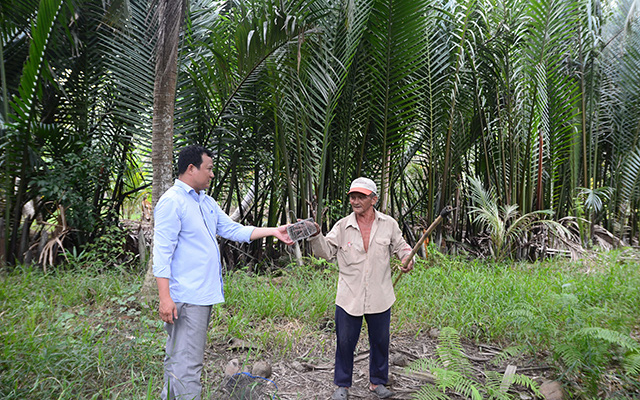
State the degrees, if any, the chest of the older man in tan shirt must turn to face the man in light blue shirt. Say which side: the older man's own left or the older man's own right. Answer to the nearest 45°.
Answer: approximately 45° to the older man's own right

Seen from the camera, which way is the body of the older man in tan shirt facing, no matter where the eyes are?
toward the camera

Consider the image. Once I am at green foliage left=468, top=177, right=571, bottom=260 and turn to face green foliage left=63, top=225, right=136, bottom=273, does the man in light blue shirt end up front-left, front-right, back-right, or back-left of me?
front-left

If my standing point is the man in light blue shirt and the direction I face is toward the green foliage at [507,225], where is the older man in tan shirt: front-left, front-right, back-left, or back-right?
front-right

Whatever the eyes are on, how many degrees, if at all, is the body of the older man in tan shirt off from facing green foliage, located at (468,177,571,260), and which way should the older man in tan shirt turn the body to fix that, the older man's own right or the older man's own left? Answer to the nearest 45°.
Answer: approximately 135° to the older man's own left

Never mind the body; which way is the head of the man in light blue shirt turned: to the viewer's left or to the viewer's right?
to the viewer's right

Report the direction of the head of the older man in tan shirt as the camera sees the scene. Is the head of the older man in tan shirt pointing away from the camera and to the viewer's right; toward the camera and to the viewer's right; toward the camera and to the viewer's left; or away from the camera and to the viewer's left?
toward the camera and to the viewer's left

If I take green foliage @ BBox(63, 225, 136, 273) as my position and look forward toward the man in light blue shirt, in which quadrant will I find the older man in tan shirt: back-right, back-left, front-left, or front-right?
front-left

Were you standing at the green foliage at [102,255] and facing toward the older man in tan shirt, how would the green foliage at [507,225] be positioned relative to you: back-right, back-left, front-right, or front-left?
front-left

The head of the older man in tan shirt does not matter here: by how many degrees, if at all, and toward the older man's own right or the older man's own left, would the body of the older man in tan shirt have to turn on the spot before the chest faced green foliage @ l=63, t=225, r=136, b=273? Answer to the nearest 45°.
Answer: approximately 135° to the older man's own right

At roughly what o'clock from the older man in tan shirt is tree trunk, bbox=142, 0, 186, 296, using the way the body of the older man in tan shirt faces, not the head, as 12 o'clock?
The tree trunk is roughly at 4 o'clock from the older man in tan shirt.
